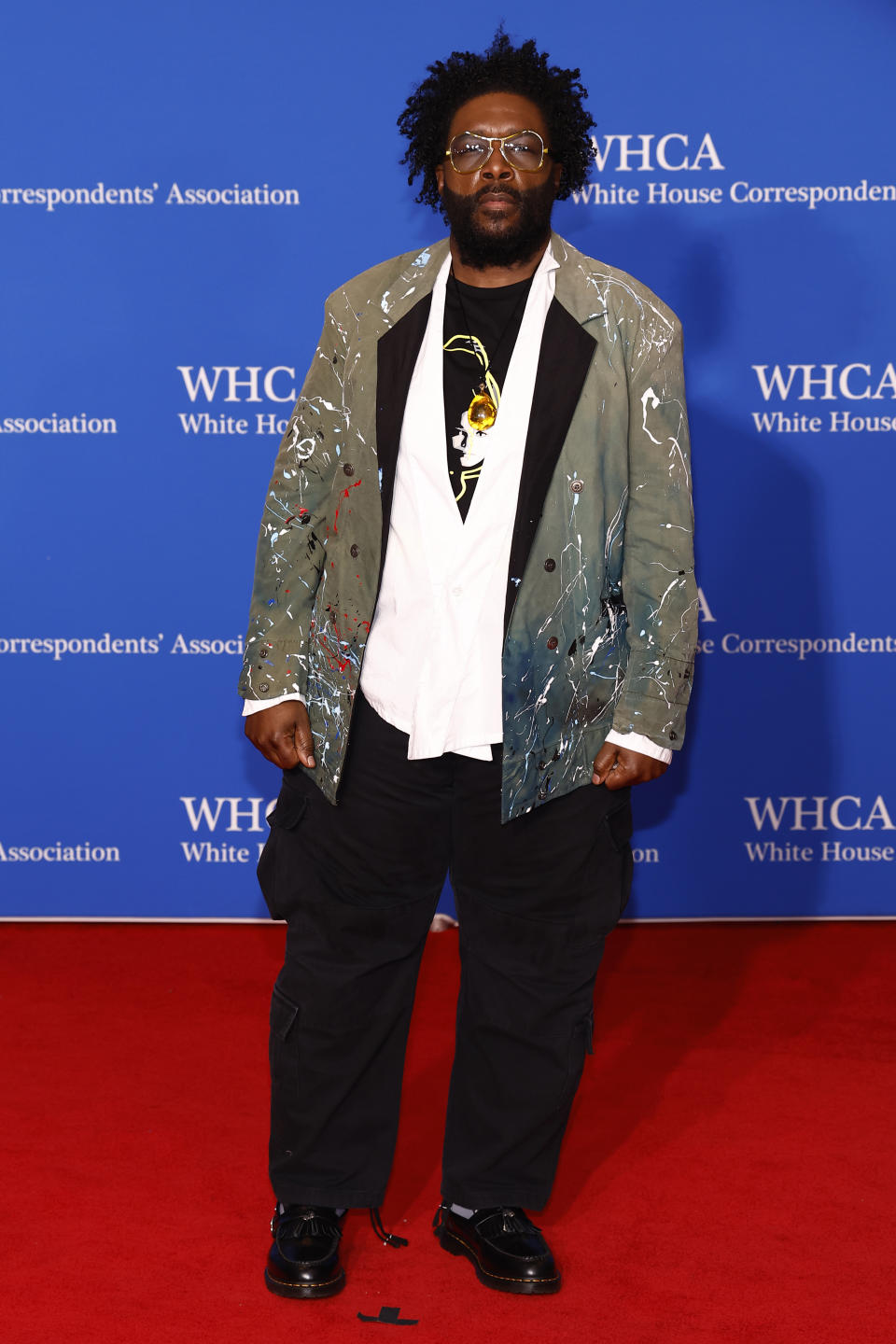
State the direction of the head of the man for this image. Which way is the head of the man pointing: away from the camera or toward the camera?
toward the camera

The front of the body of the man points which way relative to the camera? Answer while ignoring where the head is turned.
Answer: toward the camera
